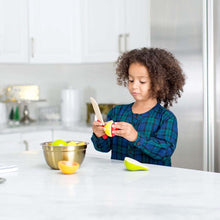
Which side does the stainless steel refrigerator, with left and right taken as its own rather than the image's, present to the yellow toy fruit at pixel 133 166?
front

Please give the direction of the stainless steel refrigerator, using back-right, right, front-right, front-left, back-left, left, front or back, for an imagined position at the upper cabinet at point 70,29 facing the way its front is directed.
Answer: front-left

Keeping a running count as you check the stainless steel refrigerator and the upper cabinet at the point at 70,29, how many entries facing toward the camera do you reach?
2

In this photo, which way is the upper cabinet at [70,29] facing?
toward the camera

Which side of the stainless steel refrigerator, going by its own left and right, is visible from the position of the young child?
front

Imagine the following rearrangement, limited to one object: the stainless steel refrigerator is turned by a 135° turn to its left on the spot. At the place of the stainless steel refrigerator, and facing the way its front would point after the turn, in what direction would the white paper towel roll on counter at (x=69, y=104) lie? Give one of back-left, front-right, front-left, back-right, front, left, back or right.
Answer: left

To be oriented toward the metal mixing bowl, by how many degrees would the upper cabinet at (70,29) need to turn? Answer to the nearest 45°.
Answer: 0° — it already faces it

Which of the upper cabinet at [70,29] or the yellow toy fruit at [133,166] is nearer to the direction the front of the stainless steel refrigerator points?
the yellow toy fruit

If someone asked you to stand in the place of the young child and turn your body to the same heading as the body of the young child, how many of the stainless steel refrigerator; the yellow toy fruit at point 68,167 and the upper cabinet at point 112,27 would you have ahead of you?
1

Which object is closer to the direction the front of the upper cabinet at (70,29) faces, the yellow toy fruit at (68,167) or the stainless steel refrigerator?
the yellow toy fruit

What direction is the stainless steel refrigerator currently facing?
toward the camera

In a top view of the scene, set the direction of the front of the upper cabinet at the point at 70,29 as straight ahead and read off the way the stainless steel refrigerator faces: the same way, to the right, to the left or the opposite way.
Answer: the same way

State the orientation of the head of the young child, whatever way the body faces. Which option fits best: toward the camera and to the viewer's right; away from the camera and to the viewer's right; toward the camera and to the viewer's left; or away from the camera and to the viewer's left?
toward the camera and to the viewer's left

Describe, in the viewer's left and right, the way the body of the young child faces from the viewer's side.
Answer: facing the viewer and to the left of the viewer

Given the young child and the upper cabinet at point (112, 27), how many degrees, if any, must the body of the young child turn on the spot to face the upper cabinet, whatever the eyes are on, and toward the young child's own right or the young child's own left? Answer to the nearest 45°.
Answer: approximately 135° to the young child's own right
